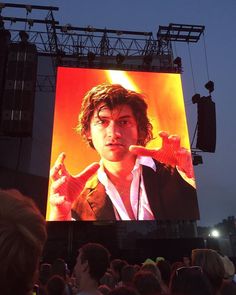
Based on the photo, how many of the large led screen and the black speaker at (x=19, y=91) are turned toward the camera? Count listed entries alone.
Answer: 2

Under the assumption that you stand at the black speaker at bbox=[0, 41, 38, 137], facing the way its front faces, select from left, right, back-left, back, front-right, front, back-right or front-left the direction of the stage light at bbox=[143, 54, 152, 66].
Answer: left

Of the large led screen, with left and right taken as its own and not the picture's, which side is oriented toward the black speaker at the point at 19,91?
right

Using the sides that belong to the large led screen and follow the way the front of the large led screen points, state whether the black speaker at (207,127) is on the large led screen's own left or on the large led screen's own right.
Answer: on the large led screen's own left

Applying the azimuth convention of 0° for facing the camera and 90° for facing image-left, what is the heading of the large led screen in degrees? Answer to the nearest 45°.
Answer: approximately 0°

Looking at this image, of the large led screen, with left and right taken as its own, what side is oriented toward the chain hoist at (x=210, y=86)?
left

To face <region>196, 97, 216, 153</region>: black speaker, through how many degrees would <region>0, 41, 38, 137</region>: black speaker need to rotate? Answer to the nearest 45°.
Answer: approximately 90° to its left

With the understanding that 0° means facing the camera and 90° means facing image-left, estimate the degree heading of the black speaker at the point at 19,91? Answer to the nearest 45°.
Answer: approximately 0°

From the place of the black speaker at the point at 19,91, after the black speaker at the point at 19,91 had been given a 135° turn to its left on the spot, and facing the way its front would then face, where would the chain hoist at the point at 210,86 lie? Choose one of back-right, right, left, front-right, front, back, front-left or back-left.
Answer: front-right

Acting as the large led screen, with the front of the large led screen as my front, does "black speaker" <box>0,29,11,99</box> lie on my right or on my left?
on my right
